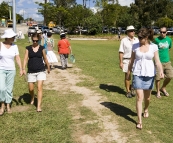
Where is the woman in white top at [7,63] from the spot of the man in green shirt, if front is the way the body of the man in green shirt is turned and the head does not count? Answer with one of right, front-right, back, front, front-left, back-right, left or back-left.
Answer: front-right

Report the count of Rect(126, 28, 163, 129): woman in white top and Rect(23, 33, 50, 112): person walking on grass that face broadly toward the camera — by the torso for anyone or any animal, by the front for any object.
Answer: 2

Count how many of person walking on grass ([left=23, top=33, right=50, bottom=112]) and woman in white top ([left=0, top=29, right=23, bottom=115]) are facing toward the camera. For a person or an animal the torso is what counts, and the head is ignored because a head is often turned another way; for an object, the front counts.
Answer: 2

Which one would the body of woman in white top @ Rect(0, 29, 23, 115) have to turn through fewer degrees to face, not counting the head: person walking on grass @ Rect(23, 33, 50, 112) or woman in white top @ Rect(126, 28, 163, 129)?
the woman in white top

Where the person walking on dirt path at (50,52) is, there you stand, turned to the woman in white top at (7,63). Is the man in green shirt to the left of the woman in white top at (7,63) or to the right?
left

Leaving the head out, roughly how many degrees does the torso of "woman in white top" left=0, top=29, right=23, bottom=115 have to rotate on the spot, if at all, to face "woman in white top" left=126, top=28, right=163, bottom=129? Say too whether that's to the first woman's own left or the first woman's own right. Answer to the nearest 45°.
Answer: approximately 45° to the first woman's own left

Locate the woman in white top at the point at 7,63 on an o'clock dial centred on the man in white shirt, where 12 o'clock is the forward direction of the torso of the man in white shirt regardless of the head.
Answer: The woman in white top is roughly at 3 o'clock from the man in white shirt.

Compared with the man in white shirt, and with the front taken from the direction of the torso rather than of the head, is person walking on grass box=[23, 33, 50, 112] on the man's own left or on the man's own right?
on the man's own right

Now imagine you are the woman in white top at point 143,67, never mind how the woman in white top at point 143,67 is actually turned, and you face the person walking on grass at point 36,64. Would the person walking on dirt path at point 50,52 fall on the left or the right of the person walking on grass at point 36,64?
right
